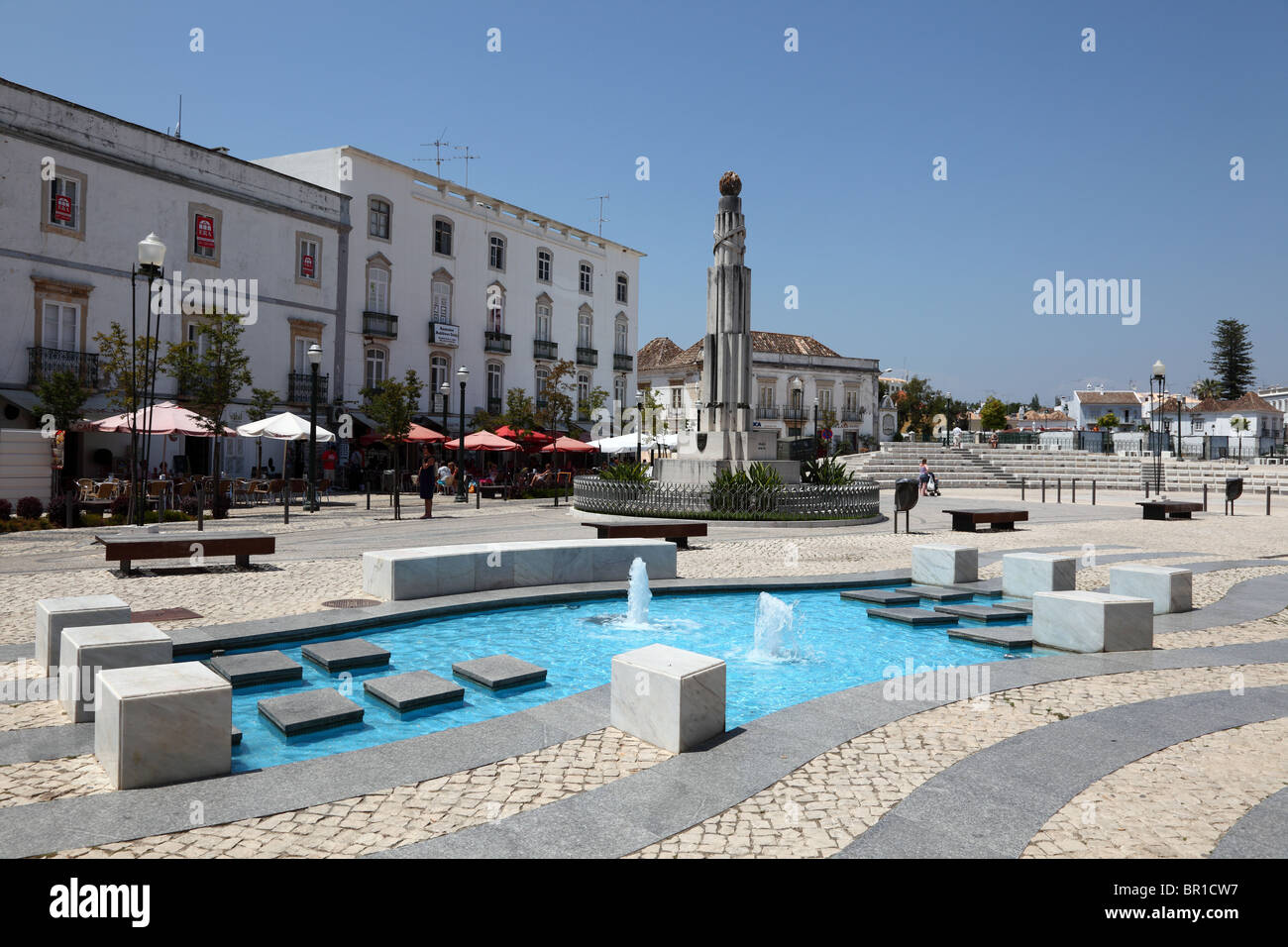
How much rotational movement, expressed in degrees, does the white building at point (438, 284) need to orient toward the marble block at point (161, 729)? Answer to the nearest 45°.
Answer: approximately 45° to its right

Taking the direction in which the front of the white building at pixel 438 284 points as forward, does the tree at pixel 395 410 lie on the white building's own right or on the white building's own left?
on the white building's own right

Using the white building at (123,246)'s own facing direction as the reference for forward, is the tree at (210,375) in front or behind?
in front

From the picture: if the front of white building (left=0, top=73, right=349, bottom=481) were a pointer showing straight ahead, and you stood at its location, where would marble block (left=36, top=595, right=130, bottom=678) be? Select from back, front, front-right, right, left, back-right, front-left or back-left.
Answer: front-right

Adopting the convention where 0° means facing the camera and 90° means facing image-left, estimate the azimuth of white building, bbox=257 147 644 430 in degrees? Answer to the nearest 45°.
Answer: approximately 315°

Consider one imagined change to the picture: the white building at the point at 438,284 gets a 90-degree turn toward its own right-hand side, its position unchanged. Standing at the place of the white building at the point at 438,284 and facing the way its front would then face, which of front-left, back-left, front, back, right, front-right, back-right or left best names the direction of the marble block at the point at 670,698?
front-left

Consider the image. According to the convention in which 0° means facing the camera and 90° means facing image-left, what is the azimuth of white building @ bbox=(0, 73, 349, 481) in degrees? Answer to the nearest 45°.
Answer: approximately 315°

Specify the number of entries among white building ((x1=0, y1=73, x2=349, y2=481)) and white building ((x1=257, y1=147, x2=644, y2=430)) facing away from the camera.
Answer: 0

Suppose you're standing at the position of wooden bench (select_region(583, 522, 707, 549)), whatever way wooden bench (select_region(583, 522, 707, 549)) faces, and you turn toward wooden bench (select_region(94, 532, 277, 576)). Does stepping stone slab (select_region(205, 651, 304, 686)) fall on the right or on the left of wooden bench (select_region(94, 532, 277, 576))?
left
